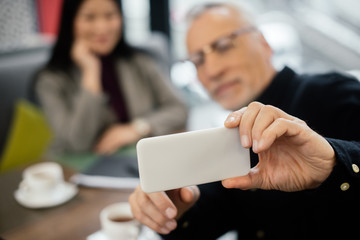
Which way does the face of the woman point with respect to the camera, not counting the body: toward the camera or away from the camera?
toward the camera

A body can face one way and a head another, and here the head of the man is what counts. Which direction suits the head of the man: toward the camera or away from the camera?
toward the camera

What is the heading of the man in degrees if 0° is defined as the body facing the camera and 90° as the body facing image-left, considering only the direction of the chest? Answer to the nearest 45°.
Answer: approximately 45°

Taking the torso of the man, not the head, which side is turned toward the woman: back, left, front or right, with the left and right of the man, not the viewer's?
right
